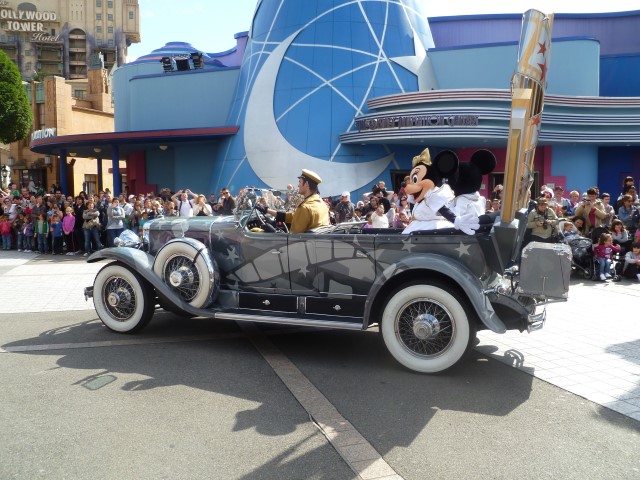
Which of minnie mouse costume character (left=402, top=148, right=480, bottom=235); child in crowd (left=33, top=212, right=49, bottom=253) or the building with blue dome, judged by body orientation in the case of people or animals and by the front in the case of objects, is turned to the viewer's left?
the minnie mouse costume character

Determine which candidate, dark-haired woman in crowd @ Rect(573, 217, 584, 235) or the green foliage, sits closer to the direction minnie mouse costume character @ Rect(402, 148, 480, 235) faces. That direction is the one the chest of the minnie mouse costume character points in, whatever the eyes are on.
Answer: the green foliage

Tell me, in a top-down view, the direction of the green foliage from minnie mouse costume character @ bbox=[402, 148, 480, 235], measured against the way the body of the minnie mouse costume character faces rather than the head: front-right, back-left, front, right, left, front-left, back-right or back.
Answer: front-right

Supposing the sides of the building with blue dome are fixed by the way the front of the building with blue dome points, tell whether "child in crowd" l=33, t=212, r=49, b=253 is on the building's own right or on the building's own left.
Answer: on the building's own right

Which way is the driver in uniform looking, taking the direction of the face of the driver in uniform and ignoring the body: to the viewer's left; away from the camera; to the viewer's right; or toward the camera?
to the viewer's left

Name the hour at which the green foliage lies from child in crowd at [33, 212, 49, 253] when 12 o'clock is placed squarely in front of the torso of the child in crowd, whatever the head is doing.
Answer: The green foliage is roughly at 6 o'clock from the child in crowd.

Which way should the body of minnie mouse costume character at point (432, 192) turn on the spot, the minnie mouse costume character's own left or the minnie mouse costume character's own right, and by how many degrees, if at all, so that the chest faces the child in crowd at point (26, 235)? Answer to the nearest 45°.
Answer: approximately 45° to the minnie mouse costume character's own right

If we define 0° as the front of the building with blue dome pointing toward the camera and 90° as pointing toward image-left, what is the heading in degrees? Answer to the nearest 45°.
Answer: approximately 0°
